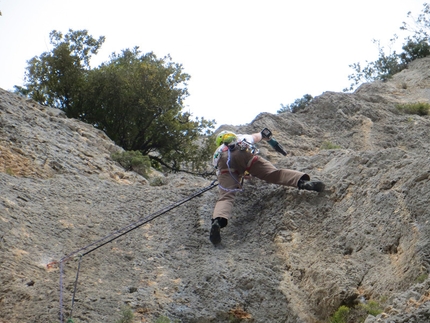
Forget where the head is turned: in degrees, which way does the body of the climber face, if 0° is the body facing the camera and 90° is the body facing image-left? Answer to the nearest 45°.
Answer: approximately 180°

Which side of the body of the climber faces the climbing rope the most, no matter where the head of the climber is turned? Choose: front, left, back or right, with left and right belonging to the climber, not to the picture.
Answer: left

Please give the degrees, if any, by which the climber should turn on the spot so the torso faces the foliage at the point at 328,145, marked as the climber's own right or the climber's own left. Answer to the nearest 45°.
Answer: approximately 45° to the climber's own right
